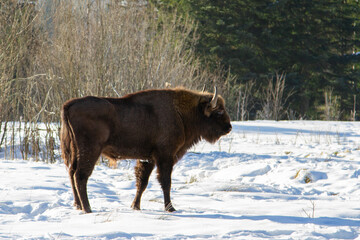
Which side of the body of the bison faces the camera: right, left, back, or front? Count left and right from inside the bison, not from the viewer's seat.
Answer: right
